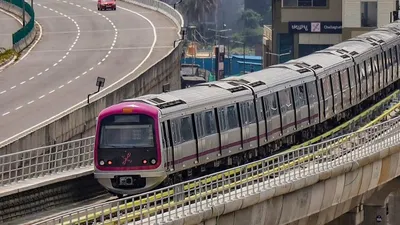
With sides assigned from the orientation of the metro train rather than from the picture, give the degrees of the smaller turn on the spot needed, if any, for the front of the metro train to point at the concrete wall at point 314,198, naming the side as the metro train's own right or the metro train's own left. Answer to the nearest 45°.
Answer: approximately 135° to the metro train's own left

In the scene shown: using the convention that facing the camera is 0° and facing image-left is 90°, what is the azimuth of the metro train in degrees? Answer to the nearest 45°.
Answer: approximately 45°

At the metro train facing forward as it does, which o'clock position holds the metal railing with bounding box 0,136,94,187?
The metal railing is roughly at 1 o'clock from the metro train.
